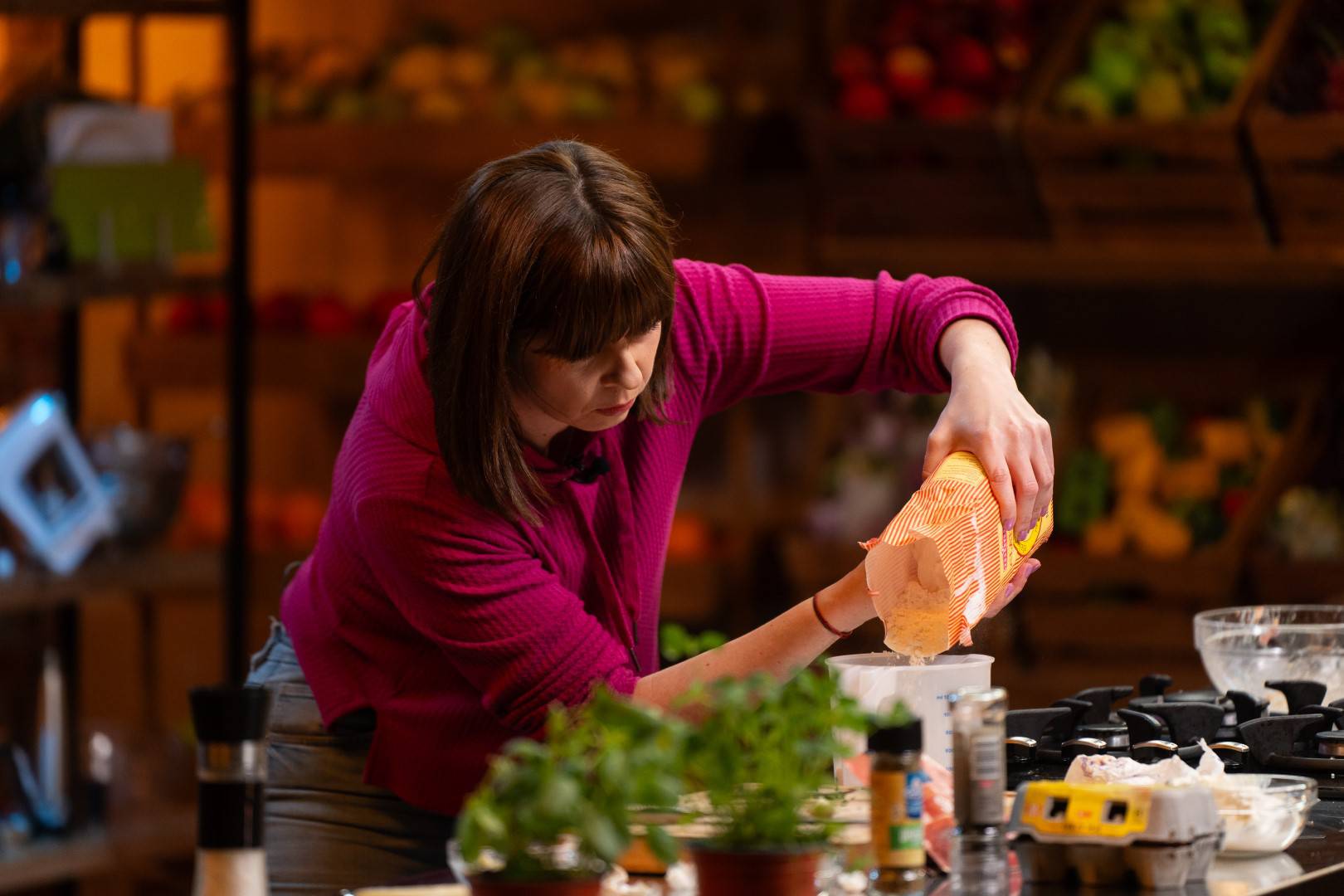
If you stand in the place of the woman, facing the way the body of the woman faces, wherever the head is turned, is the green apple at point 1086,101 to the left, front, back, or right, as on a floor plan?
left

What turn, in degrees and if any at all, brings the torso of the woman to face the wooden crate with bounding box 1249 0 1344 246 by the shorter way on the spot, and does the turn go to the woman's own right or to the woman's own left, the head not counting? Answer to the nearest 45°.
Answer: approximately 90° to the woman's own left

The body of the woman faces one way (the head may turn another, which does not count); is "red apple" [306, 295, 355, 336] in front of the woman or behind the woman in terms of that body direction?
behind

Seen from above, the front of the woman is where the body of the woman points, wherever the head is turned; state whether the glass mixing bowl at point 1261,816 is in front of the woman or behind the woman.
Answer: in front

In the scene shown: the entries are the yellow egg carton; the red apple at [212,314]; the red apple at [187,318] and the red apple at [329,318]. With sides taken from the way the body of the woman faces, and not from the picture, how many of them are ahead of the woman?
1

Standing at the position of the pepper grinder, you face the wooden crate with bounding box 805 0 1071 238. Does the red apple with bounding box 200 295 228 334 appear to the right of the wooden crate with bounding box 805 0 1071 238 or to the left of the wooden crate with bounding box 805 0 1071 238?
left

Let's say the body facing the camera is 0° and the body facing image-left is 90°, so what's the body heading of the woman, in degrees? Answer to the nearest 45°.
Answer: approximately 315°

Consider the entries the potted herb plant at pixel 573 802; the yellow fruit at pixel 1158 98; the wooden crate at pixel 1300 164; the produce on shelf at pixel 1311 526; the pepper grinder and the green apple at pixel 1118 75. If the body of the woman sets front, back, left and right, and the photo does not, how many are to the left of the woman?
4

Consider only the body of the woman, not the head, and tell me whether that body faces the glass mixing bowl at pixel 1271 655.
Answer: no

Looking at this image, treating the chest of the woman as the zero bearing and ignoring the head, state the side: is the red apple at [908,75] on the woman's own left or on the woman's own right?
on the woman's own left

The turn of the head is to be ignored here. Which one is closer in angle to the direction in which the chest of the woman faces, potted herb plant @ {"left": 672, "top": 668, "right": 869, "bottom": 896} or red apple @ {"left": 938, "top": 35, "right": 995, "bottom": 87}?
the potted herb plant

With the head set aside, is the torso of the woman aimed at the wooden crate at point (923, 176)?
no

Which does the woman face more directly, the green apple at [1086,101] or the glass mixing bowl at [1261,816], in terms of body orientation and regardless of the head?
the glass mixing bowl

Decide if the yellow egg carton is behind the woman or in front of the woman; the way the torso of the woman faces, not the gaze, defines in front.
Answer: in front

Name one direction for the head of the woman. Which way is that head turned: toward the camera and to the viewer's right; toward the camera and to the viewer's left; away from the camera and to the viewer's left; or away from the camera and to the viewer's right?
toward the camera and to the viewer's right
